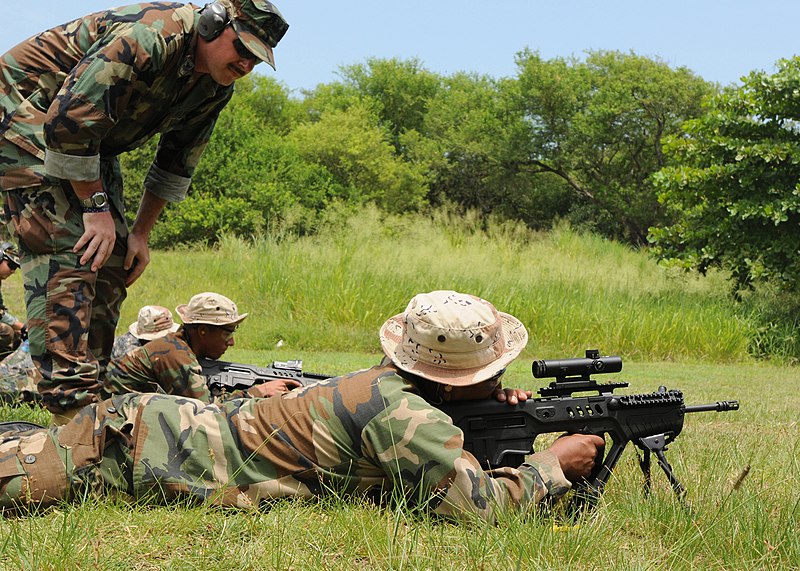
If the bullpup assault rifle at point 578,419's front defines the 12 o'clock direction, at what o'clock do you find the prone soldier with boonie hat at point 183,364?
The prone soldier with boonie hat is roughly at 7 o'clock from the bullpup assault rifle.

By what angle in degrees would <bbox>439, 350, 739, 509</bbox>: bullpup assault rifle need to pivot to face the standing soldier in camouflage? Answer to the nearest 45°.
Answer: approximately 180°

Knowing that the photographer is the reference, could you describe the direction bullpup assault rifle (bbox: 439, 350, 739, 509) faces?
facing to the right of the viewer

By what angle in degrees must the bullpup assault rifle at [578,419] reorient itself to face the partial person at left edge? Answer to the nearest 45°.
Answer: approximately 135° to its left
